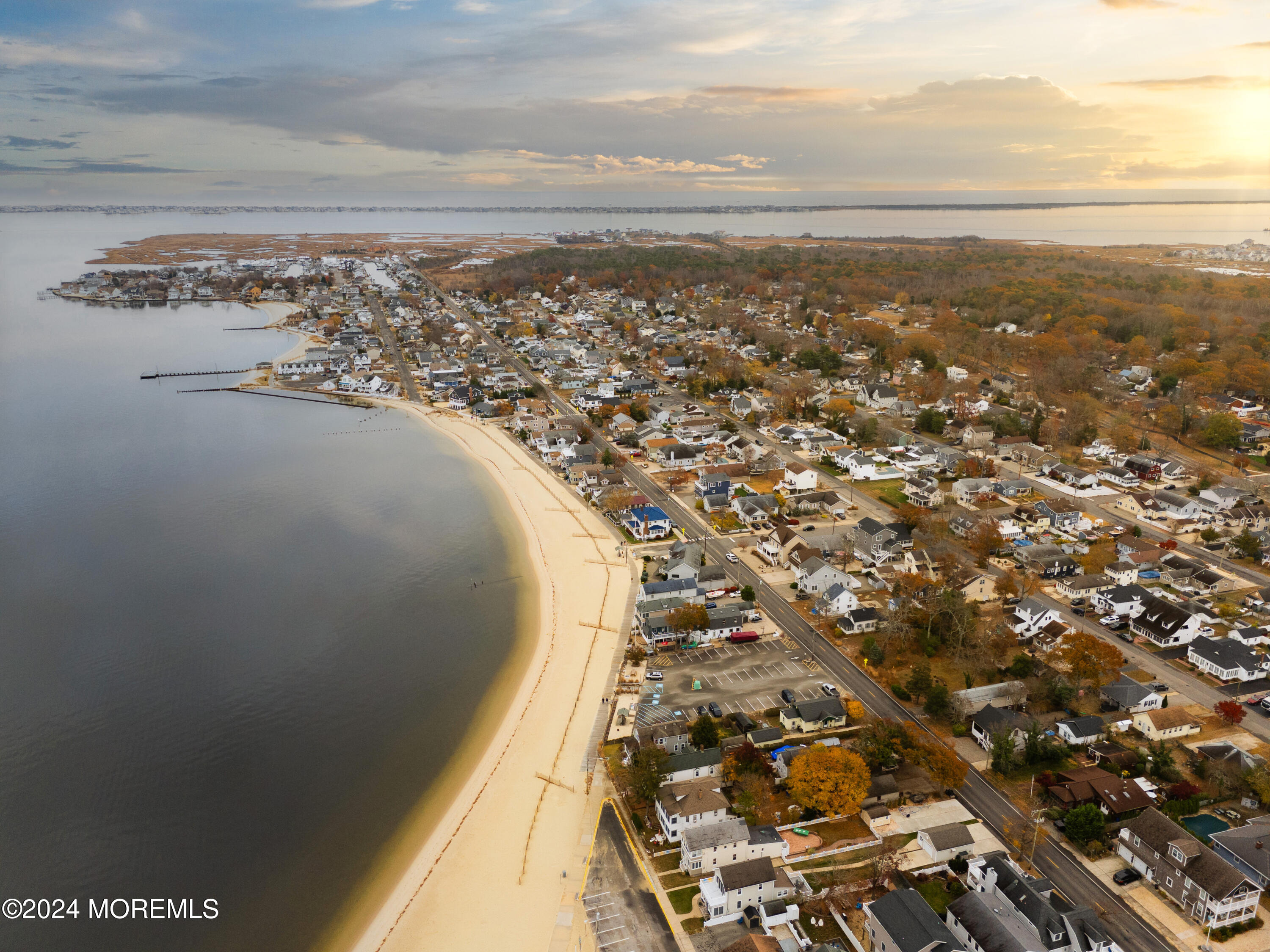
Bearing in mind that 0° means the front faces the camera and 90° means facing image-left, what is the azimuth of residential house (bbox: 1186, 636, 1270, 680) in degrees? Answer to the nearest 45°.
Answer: approximately 45°

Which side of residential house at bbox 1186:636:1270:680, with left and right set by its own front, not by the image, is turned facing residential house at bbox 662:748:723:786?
front

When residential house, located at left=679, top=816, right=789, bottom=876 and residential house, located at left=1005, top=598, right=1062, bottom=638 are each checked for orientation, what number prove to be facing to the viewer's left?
1

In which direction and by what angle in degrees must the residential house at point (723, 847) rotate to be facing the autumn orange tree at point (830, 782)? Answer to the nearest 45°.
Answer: approximately 135° to its right

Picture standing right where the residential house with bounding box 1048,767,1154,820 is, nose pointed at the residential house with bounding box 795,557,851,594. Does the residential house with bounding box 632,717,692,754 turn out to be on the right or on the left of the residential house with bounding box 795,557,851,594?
left

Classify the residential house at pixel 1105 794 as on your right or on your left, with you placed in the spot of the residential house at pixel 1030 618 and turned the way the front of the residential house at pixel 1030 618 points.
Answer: on your right

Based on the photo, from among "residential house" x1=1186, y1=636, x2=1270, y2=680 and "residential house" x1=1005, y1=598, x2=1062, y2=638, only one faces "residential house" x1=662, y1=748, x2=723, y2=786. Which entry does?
"residential house" x1=1186, y1=636, x2=1270, y2=680

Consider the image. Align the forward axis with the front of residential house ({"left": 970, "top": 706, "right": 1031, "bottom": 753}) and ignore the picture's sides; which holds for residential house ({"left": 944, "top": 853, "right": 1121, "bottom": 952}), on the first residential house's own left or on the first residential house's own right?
on the first residential house's own left

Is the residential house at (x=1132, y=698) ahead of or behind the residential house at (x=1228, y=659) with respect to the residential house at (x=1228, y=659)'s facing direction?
ahead

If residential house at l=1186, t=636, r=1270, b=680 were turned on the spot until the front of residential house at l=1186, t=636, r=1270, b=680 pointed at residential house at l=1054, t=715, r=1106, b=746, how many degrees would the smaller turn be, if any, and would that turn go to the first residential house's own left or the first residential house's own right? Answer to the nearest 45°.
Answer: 0° — it already faces it

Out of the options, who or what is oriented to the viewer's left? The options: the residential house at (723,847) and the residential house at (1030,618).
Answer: the residential house at (723,847)

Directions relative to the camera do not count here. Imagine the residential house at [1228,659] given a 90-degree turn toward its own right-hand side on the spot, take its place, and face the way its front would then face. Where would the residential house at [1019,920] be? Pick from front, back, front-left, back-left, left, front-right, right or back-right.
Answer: back-left

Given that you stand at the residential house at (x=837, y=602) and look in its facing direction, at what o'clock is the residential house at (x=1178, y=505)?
the residential house at (x=1178, y=505) is roughly at 6 o'clock from the residential house at (x=837, y=602).

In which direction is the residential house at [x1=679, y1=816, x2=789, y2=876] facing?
to the viewer's left

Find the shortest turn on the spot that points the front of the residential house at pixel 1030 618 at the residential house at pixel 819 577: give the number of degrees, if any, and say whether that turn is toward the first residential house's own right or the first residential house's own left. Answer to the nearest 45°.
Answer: approximately 135° to the first residential house's own left

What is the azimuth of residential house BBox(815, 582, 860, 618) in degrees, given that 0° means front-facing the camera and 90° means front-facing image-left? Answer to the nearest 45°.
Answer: approximately 45°

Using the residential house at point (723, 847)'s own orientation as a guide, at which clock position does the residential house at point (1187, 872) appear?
the residential house at point (1187, 872) is roughly at 6 o'clock from the residential house at point (723, 847).

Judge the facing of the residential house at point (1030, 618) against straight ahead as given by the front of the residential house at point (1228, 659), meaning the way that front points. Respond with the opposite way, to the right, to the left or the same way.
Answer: the opposite way

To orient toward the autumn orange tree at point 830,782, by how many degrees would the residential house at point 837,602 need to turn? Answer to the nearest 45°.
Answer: approximately 45° to its left
